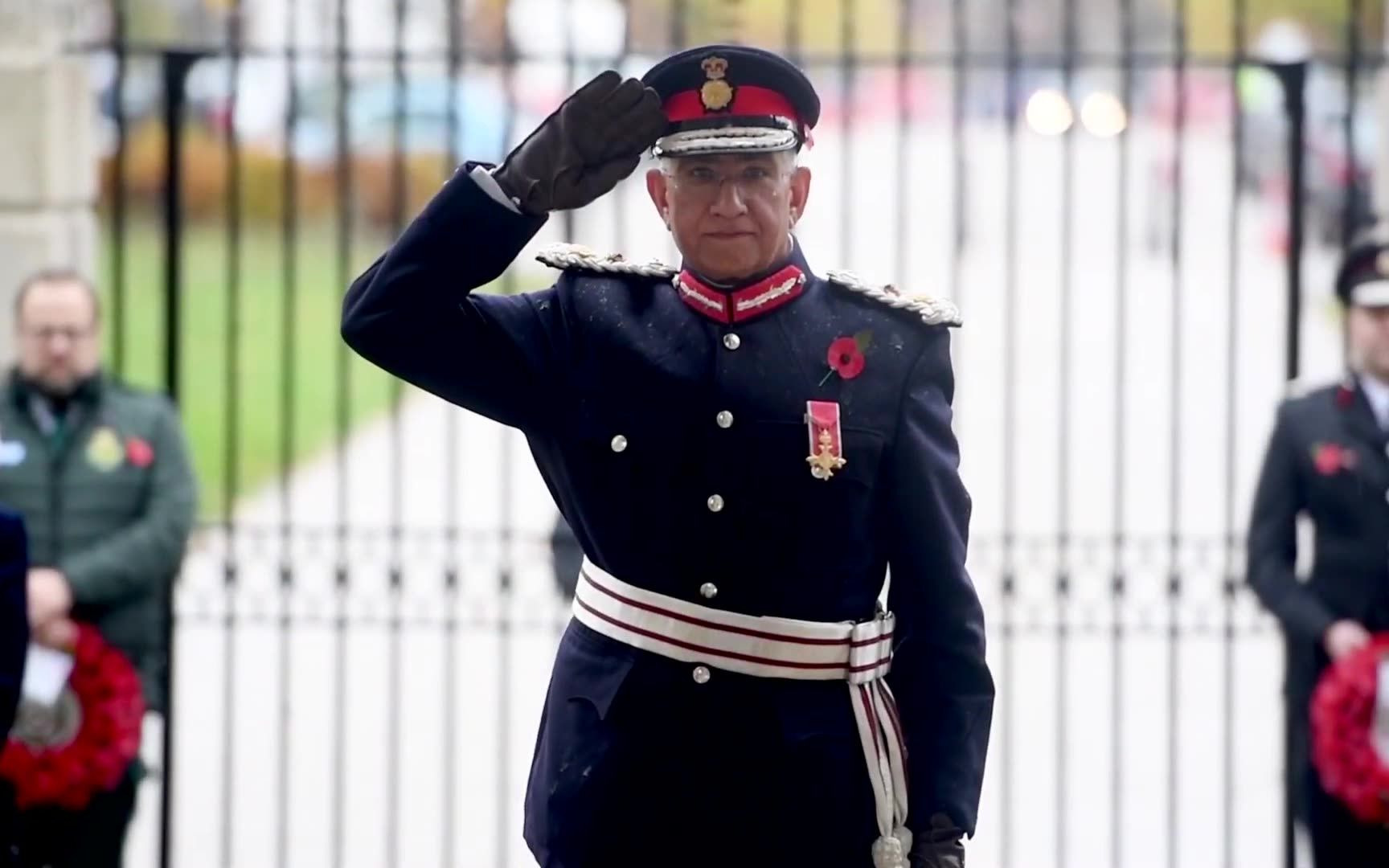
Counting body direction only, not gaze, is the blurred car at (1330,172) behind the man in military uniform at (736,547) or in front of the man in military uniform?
behind

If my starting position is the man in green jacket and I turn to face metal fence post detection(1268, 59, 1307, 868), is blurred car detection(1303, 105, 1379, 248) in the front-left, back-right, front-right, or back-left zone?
front-left

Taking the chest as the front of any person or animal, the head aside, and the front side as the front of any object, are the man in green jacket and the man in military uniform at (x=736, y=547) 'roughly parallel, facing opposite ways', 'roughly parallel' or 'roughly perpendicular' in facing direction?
roughly parallel

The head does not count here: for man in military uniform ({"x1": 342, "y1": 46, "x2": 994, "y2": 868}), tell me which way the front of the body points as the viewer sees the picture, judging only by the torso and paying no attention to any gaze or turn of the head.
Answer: toward the camera

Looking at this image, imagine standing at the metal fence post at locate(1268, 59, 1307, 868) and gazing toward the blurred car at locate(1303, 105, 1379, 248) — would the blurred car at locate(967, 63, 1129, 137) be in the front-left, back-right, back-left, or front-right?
front-left

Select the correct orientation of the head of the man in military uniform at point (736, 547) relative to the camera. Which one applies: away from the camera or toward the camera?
toward the camera

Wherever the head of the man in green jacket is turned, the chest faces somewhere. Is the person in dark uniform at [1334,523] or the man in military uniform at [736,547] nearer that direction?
the man in military uniform

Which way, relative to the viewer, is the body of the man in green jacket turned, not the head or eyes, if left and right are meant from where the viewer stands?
facing the viewer

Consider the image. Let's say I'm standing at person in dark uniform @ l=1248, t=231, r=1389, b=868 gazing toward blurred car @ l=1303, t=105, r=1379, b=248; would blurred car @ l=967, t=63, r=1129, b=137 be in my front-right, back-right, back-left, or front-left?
front-left
